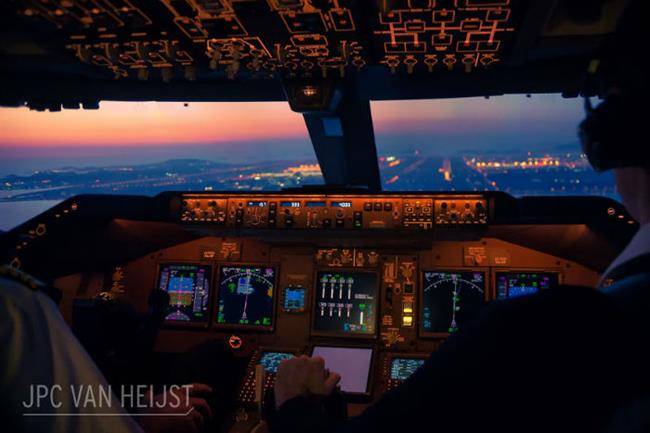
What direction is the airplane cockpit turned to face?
away from the camera
